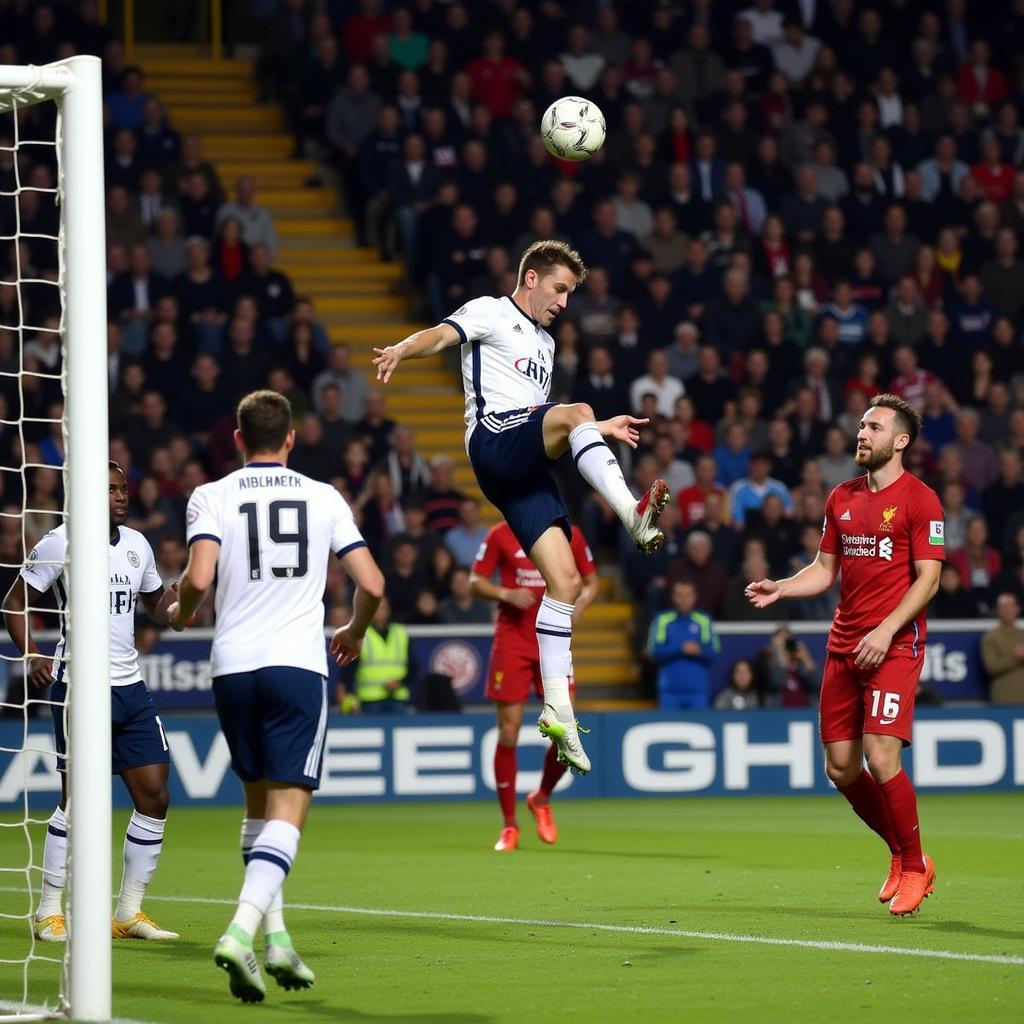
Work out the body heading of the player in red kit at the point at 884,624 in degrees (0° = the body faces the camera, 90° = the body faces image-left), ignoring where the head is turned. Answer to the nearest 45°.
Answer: approximately 45°

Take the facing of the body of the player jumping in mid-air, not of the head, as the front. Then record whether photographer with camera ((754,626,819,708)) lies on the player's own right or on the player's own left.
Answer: on the player's own left

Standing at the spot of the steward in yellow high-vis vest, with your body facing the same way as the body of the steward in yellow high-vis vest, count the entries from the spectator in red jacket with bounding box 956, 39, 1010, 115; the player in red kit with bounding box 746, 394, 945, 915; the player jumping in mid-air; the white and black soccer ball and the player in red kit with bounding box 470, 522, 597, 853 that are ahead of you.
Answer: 4

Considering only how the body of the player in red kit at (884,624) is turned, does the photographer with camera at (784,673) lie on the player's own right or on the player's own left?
on the player's own right

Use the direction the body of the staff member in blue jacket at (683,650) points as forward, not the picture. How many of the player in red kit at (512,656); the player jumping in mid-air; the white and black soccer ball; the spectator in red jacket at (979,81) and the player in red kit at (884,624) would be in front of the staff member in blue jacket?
4

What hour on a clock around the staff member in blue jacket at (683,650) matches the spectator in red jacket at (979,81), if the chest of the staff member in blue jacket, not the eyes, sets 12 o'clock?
The spectator in red jacket is roughly at 7 o'clock from the staff member in blue jacket.

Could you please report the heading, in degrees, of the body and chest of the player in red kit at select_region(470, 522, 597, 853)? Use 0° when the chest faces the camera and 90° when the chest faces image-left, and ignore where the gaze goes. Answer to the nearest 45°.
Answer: approximately 0°

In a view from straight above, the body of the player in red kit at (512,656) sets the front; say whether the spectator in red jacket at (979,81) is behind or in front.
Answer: behind

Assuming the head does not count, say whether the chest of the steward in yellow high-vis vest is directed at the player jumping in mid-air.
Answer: yes
